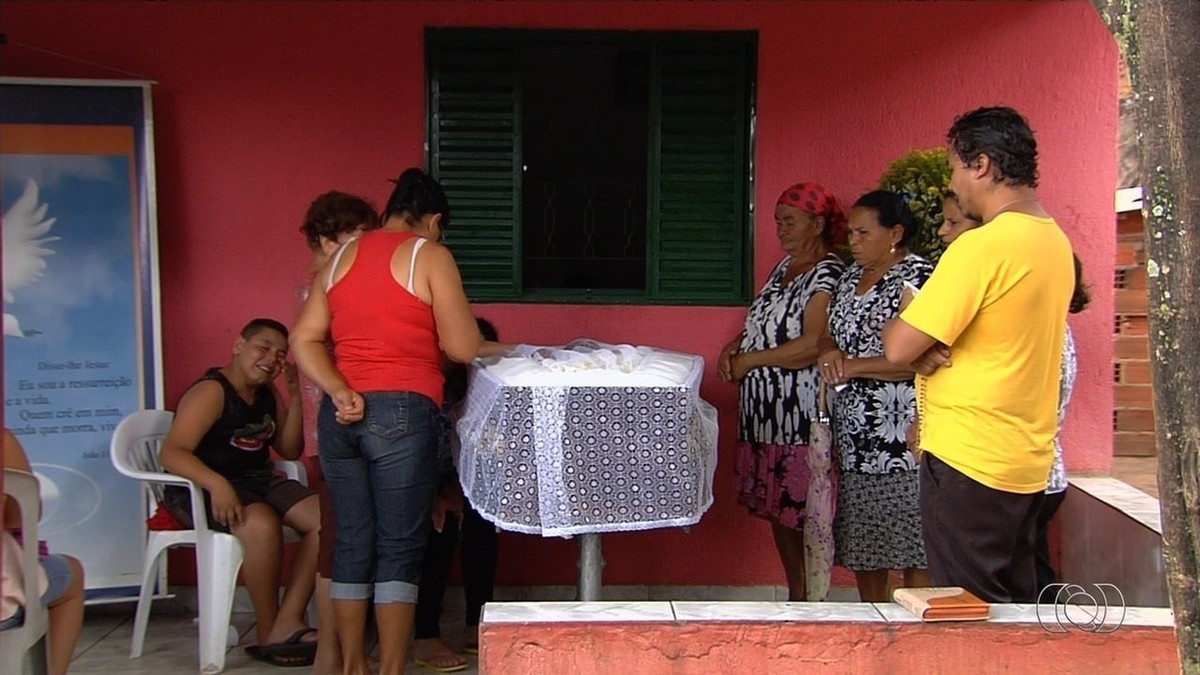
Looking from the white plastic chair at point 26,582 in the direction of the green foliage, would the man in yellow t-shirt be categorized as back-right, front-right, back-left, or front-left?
front-right

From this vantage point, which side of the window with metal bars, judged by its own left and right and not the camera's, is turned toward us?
front

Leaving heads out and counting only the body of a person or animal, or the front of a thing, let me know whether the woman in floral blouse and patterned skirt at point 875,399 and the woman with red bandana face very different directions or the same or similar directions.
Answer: same or similar directions

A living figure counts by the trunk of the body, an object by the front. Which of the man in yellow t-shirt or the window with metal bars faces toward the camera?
the window with metal bars

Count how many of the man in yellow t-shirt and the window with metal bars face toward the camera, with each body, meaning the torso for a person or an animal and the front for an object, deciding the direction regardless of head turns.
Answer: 1

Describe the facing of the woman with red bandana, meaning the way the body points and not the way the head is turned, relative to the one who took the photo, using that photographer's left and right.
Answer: facing the viewer and to the left of the viewer

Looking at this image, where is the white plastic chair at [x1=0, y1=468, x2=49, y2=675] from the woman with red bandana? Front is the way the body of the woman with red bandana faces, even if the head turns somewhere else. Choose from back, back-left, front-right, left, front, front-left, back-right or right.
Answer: front

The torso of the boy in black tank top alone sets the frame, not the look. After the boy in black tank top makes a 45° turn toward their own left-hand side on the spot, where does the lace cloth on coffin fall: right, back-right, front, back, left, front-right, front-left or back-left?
front-right

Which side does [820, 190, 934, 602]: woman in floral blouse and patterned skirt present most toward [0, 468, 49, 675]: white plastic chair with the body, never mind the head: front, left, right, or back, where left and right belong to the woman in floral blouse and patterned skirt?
front

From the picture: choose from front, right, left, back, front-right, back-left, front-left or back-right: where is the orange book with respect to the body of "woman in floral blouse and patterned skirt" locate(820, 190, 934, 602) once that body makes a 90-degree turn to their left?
front-right

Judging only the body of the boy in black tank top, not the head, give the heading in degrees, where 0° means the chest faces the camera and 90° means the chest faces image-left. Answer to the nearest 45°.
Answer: approximately 315°

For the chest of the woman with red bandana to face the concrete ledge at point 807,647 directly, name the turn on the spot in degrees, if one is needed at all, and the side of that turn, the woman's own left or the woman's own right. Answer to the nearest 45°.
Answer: approximately 45° to the woman's own left

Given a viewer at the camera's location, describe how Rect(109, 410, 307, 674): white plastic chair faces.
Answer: facing the viewer and to the right of the viewer

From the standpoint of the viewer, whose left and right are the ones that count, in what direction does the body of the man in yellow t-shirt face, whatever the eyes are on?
facing away from the viewer and to the left of the viewer

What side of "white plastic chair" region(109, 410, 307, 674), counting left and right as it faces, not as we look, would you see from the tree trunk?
front
